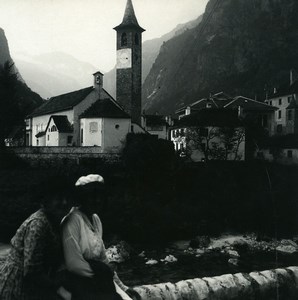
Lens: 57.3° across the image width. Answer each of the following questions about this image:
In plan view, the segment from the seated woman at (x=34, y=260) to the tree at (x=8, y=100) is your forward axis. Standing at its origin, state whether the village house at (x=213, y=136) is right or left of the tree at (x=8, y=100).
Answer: right

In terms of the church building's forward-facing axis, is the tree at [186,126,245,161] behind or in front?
behind

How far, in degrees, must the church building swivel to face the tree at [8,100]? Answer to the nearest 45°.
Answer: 0° — it already faces it

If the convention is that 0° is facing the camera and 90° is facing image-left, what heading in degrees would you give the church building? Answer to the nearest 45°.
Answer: approximately 135°

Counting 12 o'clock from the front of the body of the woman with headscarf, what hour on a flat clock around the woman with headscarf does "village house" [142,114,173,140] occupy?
The village house is roughly at 8 o'clock from the woman with headscarf.

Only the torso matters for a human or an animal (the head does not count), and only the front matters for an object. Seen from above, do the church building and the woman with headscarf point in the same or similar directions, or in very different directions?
very different directions

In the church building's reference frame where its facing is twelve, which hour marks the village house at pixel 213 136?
The village house is roughly at 5 o'clock from the church building.

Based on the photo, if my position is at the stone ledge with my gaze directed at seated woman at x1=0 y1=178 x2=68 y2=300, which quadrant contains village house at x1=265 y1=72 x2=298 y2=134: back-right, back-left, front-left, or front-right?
back-right

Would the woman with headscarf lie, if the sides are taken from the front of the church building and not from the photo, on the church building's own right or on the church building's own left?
on the church building's own left

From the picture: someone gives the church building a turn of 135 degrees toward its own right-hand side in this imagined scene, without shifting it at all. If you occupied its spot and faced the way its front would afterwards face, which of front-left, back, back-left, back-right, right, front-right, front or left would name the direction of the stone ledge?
right
